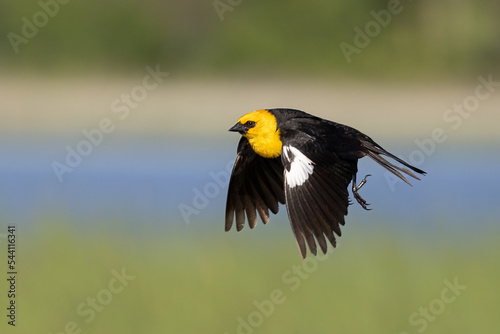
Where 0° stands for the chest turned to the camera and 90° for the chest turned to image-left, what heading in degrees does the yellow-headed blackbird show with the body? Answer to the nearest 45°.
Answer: approximately 45°
